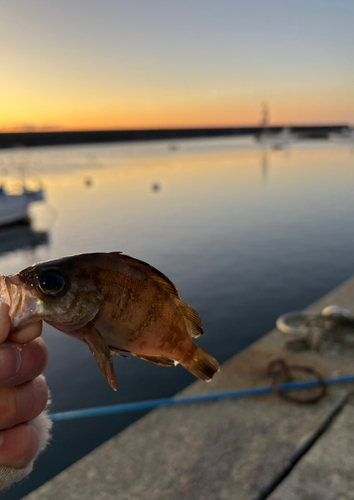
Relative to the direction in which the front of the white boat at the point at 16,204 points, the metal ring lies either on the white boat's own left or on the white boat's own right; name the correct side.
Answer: on the white boat's own right

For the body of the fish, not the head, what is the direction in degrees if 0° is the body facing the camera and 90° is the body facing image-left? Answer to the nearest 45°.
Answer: approximately 90°

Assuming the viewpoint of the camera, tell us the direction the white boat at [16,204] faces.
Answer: facing to the right of the viewer

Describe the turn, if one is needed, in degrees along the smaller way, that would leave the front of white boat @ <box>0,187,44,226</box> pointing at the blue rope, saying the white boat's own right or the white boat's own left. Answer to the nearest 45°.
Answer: approximately 90° to the white boat's own right
